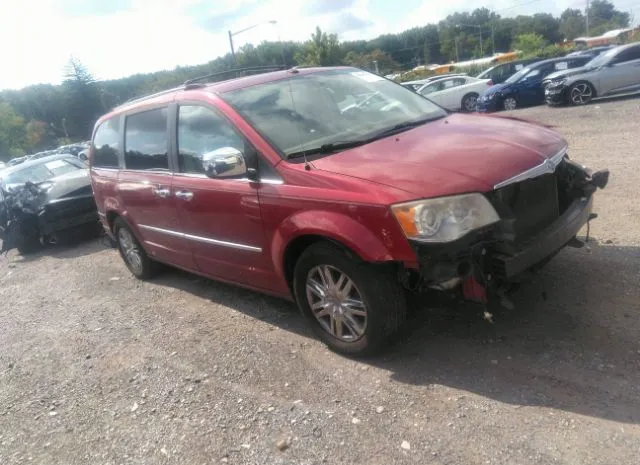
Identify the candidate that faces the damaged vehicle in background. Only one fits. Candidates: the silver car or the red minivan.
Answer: the silver car

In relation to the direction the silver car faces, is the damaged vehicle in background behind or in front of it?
in front

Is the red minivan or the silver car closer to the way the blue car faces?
the red minivan

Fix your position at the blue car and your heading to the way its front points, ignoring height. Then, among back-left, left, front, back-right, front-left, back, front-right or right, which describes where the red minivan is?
front-left

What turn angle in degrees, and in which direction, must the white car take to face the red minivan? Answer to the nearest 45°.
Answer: approximately 45° to its left

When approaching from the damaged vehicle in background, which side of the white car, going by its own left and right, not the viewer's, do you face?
left

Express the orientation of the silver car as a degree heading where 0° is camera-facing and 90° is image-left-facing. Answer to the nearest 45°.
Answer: approximately 45°
